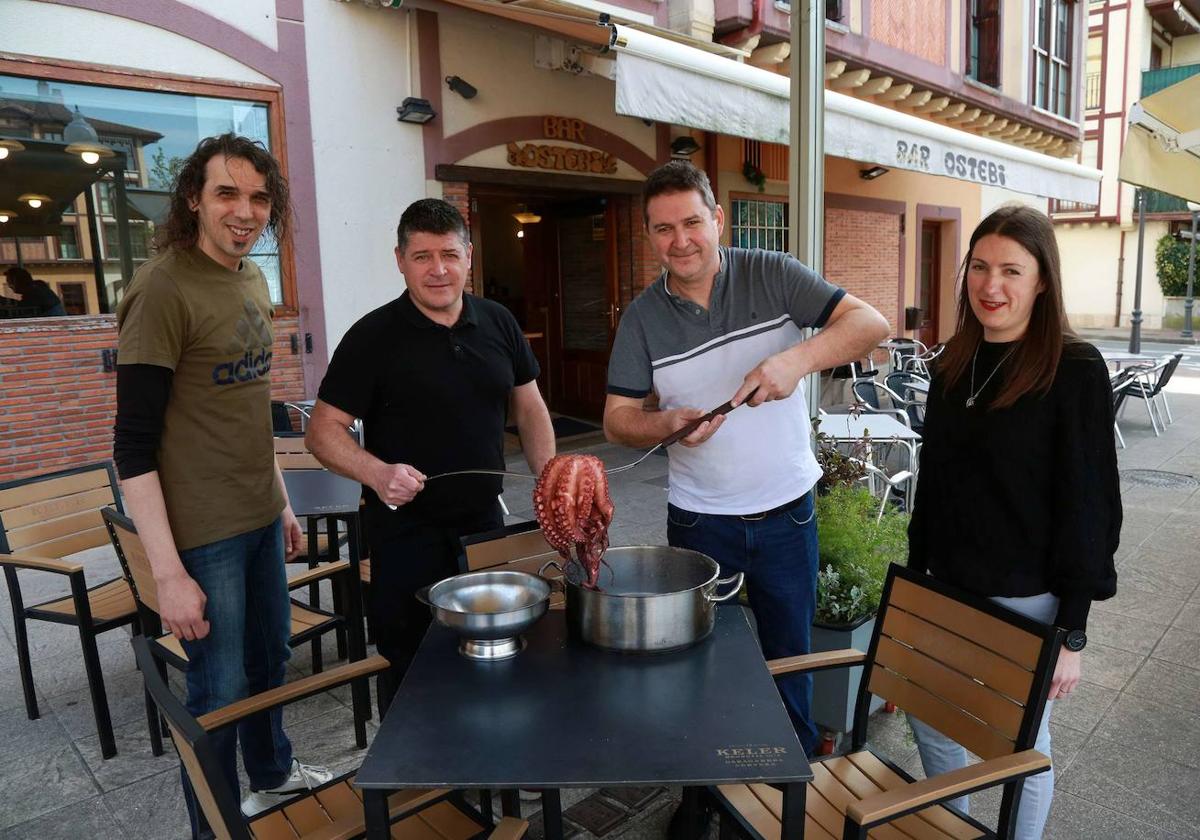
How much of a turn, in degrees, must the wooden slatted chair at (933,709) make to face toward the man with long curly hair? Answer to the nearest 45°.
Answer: approximately 45° to its right

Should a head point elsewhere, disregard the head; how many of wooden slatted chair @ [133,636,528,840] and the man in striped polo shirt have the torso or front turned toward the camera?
1

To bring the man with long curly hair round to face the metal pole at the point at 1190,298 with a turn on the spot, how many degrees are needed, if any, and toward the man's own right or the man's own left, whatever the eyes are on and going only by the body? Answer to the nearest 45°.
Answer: approximately 90° to the man's own left

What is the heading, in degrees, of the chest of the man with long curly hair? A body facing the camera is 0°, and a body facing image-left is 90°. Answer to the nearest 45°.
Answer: approximately 315°

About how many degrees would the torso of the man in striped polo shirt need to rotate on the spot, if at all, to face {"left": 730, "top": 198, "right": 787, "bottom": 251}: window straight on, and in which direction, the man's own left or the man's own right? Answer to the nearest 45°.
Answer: approximately 180°

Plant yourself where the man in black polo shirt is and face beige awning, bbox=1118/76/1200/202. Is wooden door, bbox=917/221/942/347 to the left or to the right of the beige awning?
left

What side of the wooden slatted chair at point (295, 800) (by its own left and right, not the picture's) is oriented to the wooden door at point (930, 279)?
front

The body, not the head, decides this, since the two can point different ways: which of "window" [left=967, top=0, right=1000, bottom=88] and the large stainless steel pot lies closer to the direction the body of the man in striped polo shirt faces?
the large stainless steel pot
